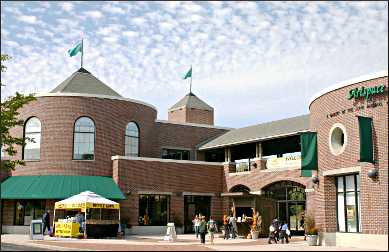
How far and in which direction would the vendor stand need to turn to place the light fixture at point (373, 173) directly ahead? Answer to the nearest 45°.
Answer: approximately 90° to its left

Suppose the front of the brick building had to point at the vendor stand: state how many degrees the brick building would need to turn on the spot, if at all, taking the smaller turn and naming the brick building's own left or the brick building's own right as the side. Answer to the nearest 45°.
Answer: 0° — it already faces it

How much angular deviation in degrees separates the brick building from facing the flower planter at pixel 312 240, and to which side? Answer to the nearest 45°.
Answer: approximately 45° to its left

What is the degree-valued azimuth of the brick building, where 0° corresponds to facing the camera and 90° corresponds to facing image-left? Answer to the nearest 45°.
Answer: approximately 0°

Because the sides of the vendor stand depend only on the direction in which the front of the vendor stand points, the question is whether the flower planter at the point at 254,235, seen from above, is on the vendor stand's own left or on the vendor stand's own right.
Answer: on the vendor stand's own left

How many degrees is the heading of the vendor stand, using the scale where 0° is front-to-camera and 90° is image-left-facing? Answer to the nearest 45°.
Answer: approximately 45°
